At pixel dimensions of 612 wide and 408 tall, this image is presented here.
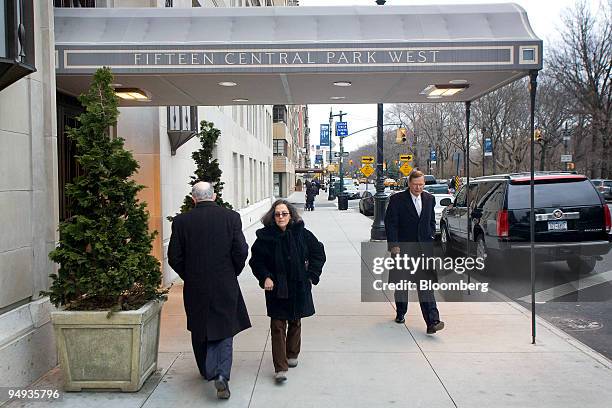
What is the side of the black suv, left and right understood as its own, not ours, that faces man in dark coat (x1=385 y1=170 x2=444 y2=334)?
back

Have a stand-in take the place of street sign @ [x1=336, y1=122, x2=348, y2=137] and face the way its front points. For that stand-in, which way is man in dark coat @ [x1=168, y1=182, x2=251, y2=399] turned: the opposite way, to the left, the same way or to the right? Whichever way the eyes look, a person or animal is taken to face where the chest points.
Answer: the opposite way

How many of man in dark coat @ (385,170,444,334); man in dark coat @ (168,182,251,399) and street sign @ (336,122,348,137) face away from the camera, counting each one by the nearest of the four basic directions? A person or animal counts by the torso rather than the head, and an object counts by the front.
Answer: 1

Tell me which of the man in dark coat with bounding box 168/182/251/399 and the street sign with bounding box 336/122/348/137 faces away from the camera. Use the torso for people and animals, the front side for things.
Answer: the man in dark coat

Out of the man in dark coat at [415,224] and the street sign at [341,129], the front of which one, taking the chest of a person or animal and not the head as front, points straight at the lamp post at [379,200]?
the street sign

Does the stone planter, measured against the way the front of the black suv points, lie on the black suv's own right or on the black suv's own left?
on the black suv's own left

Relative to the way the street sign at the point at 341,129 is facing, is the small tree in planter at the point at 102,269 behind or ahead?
ahead

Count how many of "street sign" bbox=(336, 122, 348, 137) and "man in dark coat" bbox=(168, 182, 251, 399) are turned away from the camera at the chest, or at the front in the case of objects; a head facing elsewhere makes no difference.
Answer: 1

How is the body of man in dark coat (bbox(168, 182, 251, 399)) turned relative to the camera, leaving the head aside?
away from the camera

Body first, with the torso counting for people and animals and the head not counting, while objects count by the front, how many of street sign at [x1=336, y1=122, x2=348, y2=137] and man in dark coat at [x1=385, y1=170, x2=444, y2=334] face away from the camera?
0

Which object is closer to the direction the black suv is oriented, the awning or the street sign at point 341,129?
the street sign

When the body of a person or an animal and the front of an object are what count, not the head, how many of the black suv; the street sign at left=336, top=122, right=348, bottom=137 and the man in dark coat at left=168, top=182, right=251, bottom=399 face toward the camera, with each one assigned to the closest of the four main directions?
1

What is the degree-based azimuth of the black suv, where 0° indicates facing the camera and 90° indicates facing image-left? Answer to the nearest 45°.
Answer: approximately 135°

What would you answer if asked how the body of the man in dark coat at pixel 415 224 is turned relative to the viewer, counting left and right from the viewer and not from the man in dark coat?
facing the viewer and to the right of the viewer

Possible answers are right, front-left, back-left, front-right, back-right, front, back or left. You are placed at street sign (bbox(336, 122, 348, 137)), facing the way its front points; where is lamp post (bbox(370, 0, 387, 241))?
front

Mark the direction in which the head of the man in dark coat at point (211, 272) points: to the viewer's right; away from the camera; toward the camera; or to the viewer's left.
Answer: away from the camera
